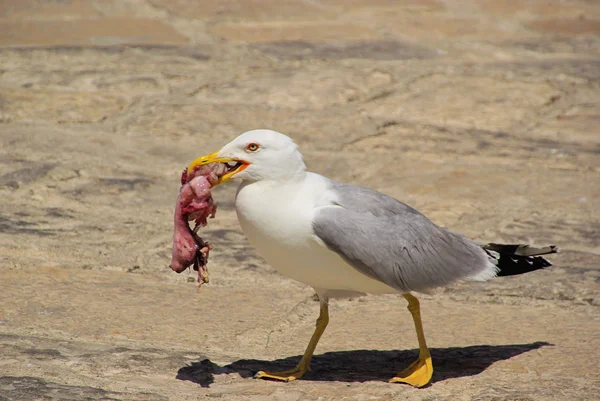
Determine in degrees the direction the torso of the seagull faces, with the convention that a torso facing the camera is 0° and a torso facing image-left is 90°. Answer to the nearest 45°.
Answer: approximately 90°
